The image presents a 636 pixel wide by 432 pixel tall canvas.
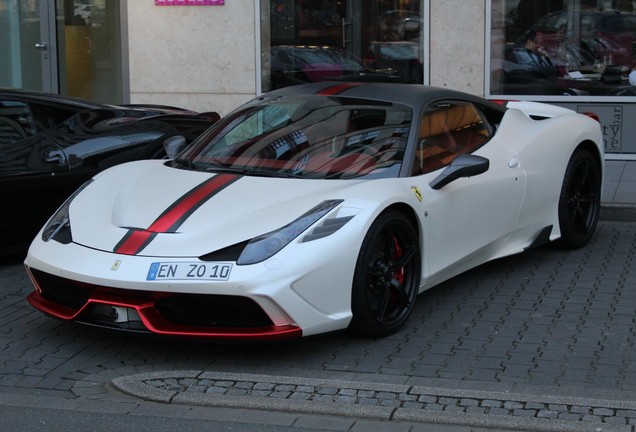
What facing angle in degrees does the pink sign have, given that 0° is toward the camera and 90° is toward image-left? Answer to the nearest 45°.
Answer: approximately 0°

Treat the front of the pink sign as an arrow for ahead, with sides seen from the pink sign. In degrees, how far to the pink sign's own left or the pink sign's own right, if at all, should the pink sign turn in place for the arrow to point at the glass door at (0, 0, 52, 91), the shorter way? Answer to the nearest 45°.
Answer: approximately 135° to the pink sign's own right

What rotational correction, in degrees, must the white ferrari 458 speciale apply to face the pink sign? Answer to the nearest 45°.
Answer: approximately 135° to its right

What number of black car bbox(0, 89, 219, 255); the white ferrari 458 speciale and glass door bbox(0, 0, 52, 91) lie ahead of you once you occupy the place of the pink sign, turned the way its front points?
2

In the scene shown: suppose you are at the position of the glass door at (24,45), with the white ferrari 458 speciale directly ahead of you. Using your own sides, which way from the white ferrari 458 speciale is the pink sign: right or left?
left

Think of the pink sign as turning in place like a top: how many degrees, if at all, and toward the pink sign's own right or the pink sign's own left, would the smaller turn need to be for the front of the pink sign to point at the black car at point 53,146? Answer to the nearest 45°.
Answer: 0° — it already faces it

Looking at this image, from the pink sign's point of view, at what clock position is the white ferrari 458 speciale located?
The white ferrari 458 speciale is roughly at 12 o'clock from the pink sign.

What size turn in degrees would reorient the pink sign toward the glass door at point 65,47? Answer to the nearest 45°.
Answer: approximately 135° to its right

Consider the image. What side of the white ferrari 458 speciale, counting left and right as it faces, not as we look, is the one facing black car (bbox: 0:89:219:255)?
right

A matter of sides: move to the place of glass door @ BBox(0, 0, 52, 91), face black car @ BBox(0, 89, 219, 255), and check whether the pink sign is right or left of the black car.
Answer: left

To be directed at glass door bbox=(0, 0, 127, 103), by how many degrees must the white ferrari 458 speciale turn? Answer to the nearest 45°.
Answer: approximately 135° to its right

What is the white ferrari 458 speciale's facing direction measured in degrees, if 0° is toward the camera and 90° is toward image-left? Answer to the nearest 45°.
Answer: approximately 45°
